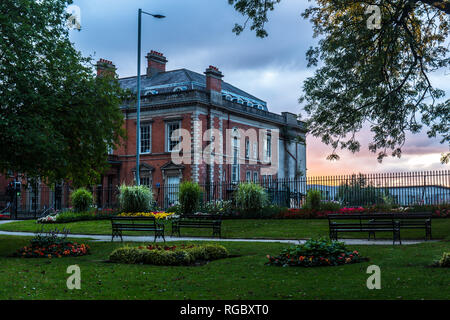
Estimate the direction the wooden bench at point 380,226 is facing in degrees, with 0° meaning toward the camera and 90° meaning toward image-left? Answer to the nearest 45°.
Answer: approximately 0°

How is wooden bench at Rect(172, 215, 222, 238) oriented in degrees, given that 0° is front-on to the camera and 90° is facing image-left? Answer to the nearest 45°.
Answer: approximately 0°

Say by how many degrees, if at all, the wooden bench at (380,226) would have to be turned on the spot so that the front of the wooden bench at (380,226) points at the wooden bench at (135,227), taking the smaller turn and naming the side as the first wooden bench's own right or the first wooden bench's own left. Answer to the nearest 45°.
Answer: approximately 90° to the first wooden bench's own right

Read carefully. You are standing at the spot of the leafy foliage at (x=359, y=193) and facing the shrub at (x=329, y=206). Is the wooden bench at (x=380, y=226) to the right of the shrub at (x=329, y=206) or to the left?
left

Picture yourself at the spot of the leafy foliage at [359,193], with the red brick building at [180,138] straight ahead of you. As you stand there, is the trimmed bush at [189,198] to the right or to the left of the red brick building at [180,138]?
left

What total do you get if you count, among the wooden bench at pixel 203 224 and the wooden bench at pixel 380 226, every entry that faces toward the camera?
2

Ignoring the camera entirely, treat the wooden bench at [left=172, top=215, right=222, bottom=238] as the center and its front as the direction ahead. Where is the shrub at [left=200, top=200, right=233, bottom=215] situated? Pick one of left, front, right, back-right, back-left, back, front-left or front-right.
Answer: back

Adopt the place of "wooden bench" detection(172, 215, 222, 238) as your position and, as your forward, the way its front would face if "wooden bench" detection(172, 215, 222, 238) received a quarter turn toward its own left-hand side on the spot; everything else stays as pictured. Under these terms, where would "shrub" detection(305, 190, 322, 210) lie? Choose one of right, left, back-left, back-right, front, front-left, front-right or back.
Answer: front-left
